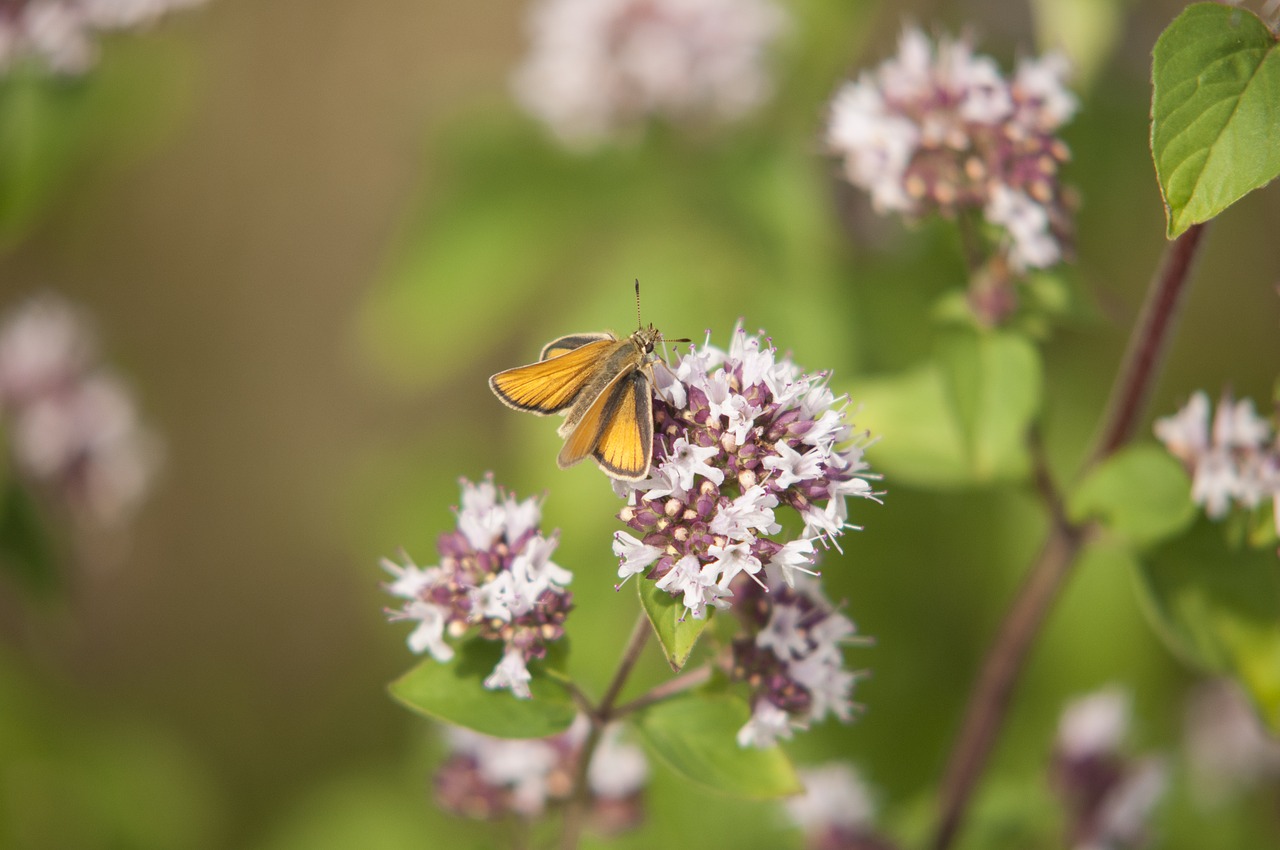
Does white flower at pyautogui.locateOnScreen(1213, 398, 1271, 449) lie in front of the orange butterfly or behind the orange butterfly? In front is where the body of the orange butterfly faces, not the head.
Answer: in front

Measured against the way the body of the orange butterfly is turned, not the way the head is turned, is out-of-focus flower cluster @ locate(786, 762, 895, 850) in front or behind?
in front

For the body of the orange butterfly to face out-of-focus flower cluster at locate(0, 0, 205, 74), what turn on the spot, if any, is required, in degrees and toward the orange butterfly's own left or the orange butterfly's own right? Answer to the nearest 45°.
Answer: approximately 90° to the orange butterfly's own left

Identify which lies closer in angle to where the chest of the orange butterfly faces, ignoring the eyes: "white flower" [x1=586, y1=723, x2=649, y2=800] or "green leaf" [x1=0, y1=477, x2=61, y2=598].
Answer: the white flower

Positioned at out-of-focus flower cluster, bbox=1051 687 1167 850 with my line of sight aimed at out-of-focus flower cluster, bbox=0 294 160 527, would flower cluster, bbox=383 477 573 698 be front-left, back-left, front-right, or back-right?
front-left

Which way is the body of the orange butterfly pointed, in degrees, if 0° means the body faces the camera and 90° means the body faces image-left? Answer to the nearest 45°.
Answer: approximately 225°
